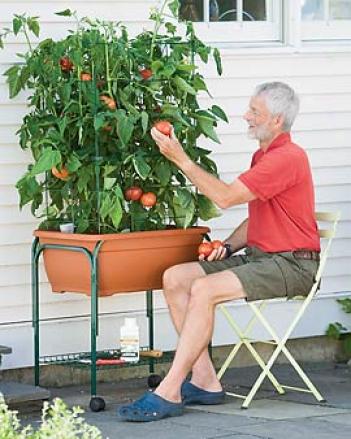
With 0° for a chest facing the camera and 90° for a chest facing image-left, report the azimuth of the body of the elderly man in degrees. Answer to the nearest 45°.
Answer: approximately 90°

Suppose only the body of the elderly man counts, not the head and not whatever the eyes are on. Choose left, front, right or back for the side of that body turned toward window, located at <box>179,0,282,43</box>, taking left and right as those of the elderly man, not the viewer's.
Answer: right

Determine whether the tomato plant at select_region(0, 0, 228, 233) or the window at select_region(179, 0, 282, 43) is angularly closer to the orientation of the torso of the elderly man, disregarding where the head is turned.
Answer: the tomato plant

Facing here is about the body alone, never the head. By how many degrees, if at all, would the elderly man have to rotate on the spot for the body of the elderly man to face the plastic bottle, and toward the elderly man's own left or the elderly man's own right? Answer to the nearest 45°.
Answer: approximately 45° to the elderly man's own right

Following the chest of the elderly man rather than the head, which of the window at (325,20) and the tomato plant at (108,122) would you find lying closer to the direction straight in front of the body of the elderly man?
the tomato plant

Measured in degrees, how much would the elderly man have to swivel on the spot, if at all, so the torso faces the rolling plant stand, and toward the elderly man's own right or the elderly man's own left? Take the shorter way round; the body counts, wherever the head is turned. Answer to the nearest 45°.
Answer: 0° — they already face it

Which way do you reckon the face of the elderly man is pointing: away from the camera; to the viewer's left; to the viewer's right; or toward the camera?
to the viewer's left

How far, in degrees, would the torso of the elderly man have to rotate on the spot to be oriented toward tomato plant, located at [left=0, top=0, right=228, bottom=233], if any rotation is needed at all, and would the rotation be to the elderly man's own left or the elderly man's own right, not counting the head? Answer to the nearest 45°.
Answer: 0° — they already face it

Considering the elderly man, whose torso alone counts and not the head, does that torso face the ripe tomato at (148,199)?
yes
